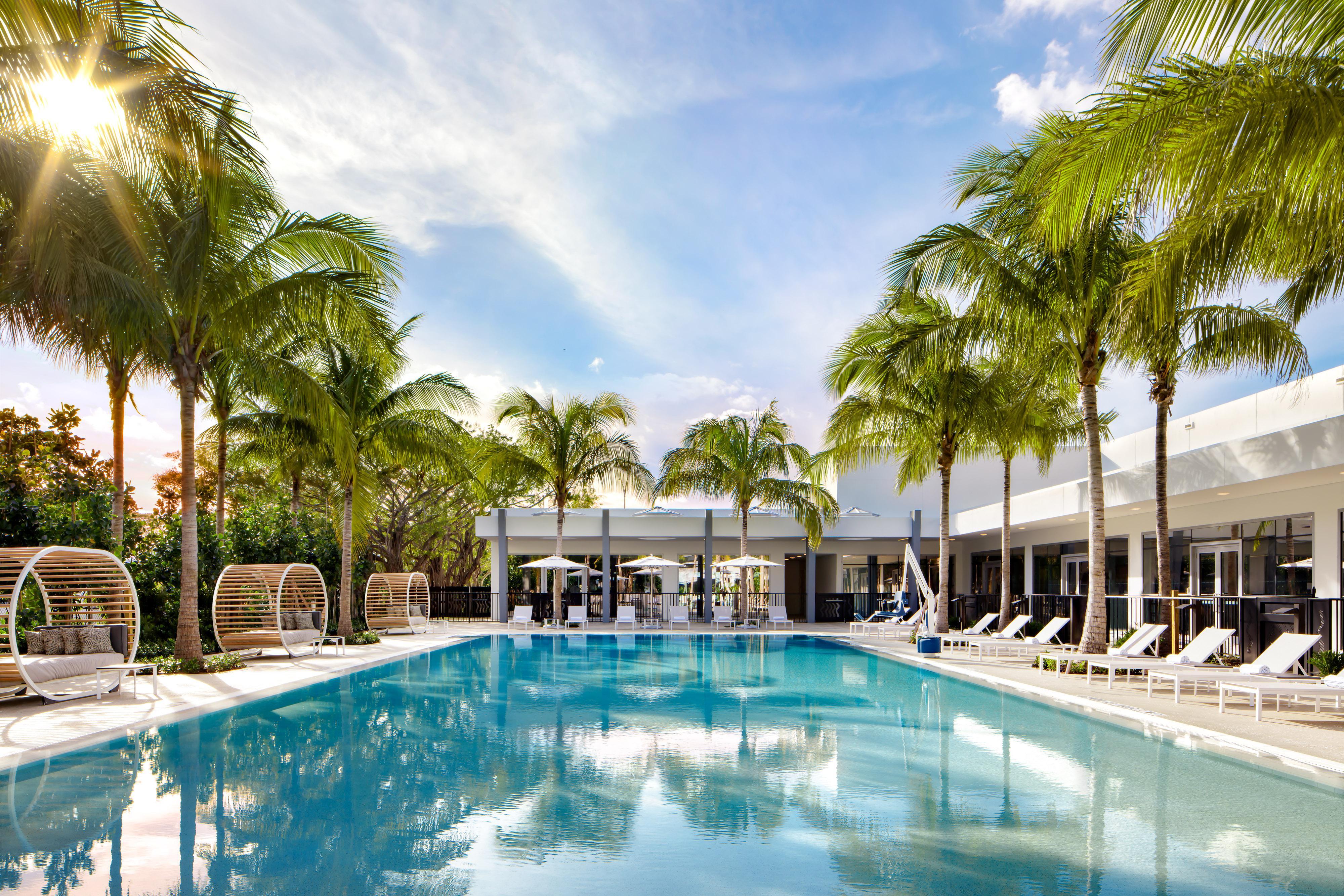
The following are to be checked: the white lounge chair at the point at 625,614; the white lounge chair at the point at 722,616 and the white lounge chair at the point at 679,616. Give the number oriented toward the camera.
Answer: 3

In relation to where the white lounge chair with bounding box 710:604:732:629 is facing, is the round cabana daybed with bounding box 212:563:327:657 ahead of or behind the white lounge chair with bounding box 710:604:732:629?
ahead

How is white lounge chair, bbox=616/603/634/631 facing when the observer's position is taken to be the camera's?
facing the viewer

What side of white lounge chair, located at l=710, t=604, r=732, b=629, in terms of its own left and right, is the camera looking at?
front

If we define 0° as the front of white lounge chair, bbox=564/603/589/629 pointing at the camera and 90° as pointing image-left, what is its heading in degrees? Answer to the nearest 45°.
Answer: approximately 0°

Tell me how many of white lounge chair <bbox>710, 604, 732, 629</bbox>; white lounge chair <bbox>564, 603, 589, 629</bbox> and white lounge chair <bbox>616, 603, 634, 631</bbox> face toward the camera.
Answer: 3

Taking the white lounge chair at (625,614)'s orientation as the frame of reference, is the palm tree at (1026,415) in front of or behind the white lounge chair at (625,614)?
in front
